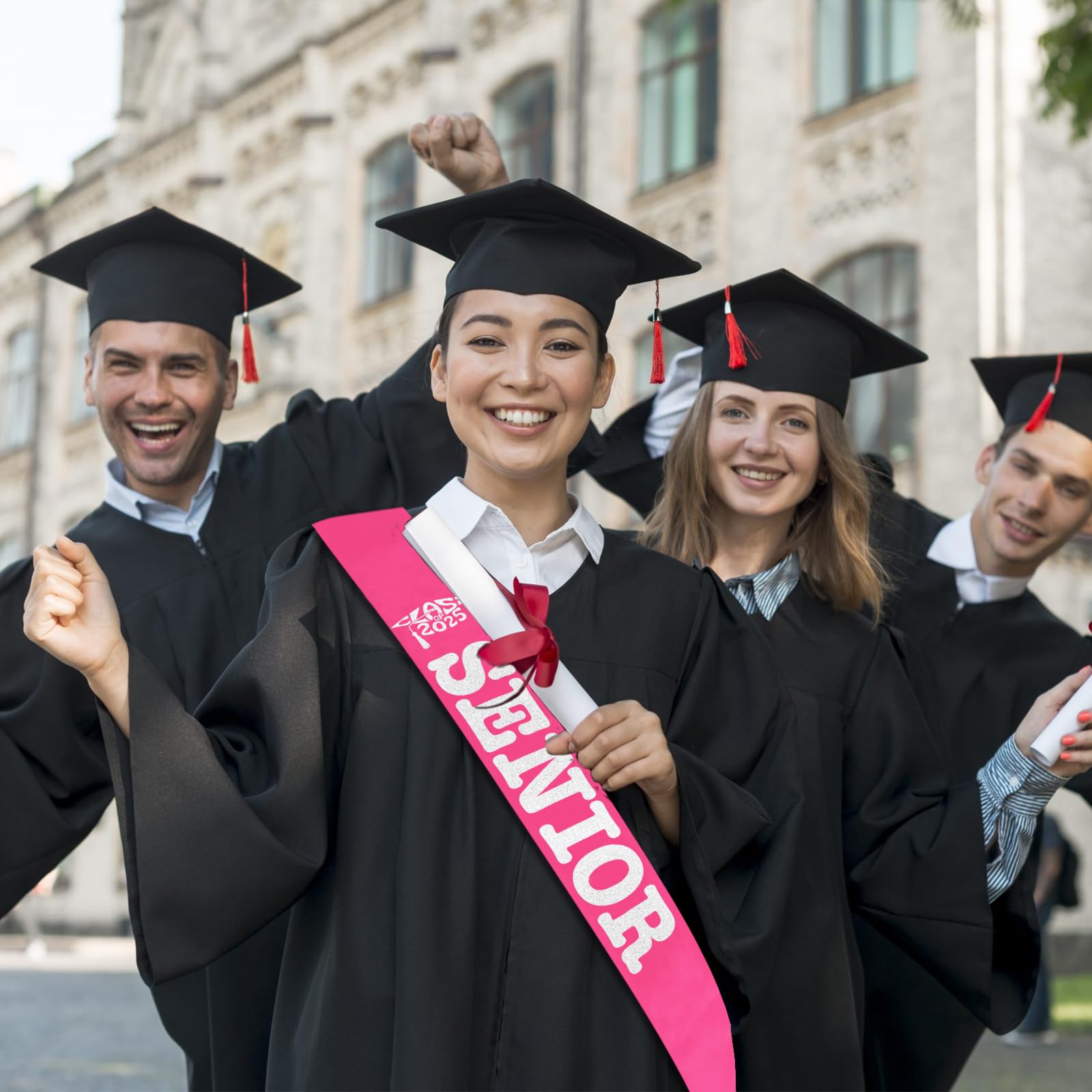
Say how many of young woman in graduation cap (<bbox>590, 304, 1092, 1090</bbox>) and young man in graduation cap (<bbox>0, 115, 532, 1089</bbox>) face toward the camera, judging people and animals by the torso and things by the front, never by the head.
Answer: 2

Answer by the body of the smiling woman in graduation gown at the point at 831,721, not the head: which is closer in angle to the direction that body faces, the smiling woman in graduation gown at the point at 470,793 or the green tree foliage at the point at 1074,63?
the smiling woman in graduation gown

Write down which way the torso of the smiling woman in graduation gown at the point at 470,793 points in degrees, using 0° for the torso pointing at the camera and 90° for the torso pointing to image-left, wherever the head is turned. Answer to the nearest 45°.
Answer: approximately 0°

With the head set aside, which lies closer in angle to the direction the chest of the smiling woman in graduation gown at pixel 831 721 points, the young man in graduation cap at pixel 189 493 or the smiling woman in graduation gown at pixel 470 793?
the smiling woman in graduation gown

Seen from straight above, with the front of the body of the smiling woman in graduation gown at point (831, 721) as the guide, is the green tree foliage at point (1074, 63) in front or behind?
behind
